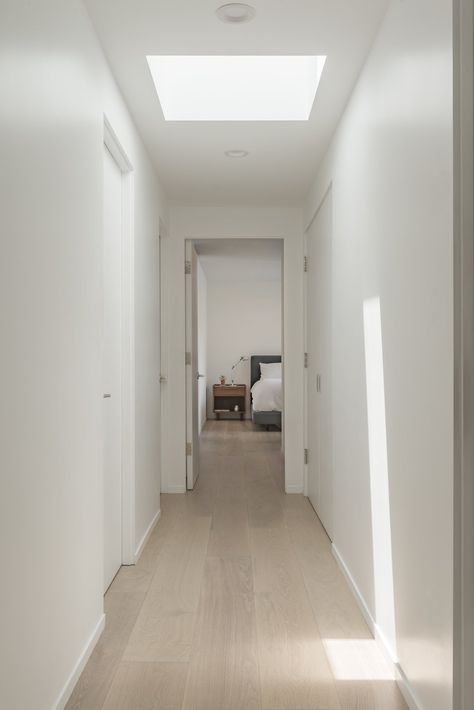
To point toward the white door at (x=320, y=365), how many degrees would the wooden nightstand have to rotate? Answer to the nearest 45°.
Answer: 0° — it already faces it

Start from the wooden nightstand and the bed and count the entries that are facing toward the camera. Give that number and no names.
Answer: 2

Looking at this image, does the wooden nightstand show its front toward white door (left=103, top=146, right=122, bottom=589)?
yes

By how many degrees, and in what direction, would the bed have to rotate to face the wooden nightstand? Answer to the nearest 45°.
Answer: approximately 135° to its right

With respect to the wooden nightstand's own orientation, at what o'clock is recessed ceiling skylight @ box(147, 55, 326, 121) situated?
The recessed ceiling skylight is roughly at 12 o'clock from the wooden nightstand.

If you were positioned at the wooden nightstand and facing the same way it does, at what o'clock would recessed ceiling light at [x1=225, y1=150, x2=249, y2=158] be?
The recessed ceiling light is roughly at 12 o'clock from the wooden nightstand.

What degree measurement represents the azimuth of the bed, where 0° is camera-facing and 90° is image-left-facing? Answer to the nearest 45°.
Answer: approximately 0°

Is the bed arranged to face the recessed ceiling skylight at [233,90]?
yes

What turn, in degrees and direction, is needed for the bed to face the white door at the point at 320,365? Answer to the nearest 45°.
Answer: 0° — it already faces it

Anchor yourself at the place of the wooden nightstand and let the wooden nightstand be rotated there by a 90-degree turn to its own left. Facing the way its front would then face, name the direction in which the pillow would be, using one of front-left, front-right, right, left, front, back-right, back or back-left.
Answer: front

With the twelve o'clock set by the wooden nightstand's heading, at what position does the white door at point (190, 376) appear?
The white door is roughly at 12 o'clock from the wooden nightstand.
